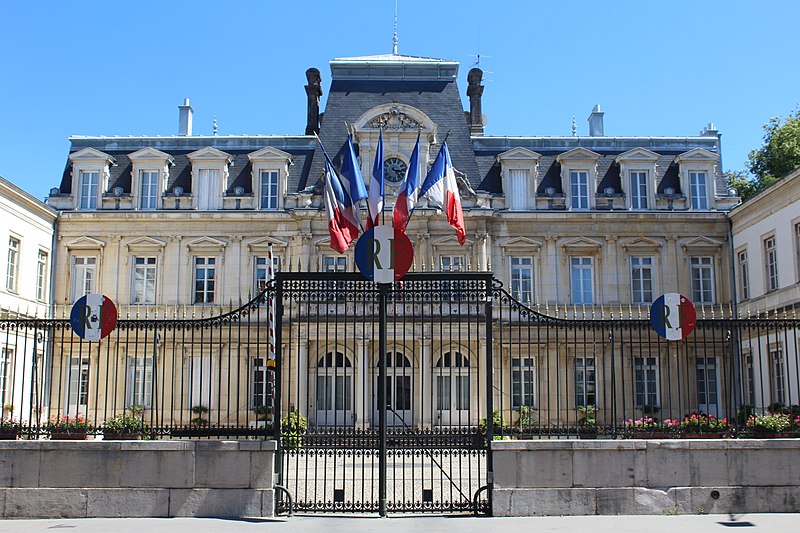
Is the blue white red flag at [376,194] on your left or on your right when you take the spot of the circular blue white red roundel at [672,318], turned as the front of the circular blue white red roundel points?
on your right

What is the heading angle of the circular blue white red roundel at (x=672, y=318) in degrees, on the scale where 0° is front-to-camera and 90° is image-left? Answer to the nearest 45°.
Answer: approximately 0°

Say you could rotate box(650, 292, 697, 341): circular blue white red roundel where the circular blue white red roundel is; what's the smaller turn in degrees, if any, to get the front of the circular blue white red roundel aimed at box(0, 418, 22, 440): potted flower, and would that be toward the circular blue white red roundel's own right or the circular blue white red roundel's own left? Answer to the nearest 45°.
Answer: approximately 90° to the circular blue white red roundel's own right

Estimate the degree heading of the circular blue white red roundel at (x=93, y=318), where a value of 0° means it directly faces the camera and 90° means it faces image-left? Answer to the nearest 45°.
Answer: approximately 0°

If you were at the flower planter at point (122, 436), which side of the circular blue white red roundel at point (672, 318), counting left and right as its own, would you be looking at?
right

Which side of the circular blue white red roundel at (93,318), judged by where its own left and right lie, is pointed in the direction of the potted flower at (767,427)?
left

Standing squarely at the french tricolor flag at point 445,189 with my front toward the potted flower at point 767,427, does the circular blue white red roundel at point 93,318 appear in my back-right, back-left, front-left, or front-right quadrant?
back-right

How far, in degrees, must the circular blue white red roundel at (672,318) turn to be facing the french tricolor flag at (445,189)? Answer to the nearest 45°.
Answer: approximately 135° to its right

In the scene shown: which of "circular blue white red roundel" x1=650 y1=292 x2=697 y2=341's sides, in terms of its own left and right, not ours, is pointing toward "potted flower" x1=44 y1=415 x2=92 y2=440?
right

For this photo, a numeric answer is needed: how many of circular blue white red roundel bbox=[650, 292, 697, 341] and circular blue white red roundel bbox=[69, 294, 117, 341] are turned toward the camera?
2

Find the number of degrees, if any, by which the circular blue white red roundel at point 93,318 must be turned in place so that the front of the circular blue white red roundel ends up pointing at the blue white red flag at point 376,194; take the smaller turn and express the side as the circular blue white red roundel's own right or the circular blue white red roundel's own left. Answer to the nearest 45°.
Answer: approximately 90° to the circular blue white red roundel's own left

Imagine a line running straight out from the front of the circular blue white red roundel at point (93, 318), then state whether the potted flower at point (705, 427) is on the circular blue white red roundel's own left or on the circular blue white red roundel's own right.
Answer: on the circular blue white red roundel's own left
